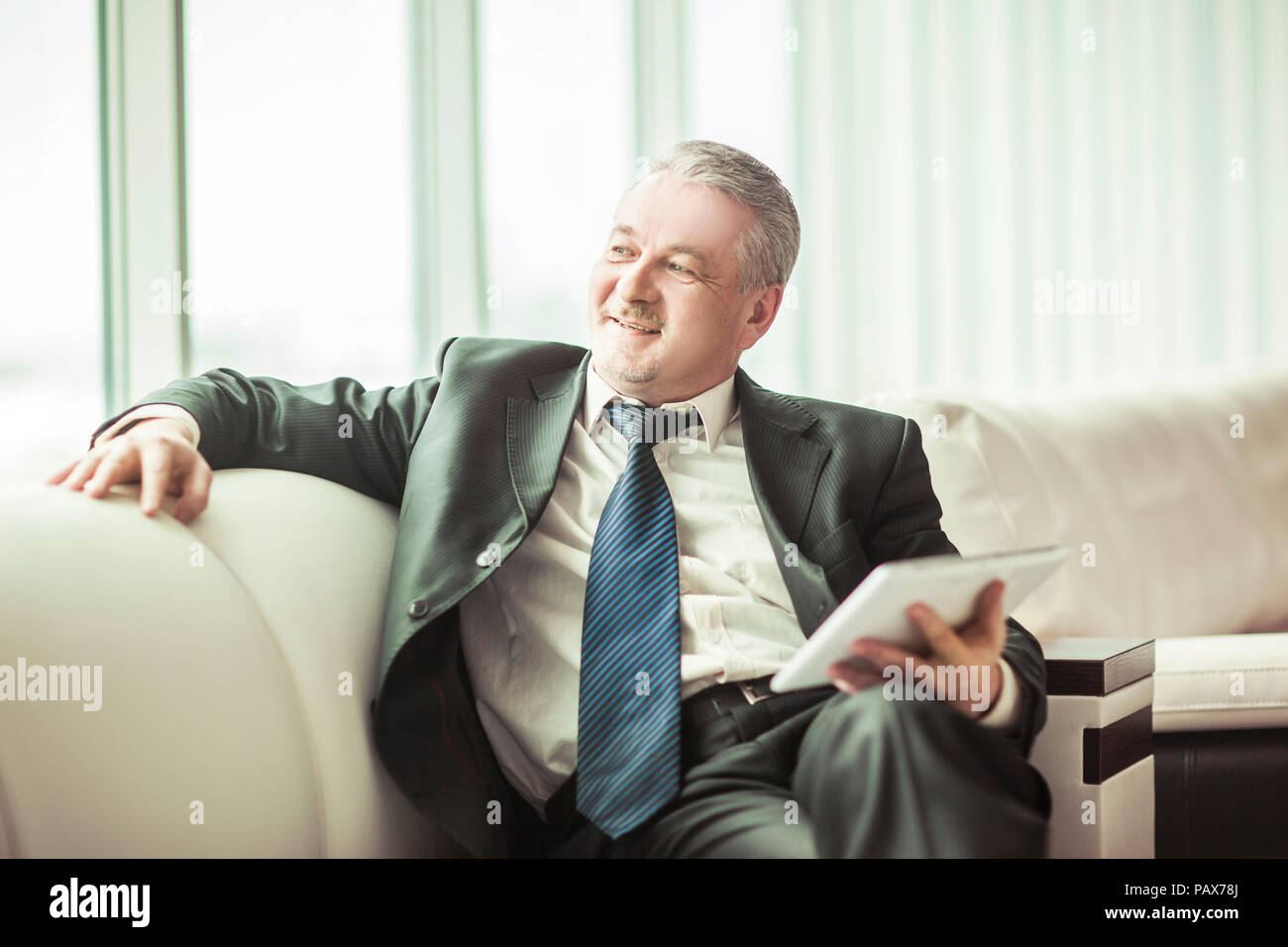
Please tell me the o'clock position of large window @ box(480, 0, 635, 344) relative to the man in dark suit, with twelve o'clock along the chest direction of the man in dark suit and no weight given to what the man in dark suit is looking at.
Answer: The large window is roughly at 6 o'clock from the man in dark suit.

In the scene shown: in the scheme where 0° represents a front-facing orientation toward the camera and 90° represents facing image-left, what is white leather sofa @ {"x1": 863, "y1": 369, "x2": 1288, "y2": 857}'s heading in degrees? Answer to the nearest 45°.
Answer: approximately 0°

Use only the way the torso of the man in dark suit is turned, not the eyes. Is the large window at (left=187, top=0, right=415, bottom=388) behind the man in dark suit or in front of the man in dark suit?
behind

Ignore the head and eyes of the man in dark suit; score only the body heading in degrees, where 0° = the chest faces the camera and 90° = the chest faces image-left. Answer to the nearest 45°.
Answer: approximately 0°

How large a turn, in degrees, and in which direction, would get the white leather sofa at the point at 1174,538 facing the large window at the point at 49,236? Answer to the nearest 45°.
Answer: approximately 90° to its right
